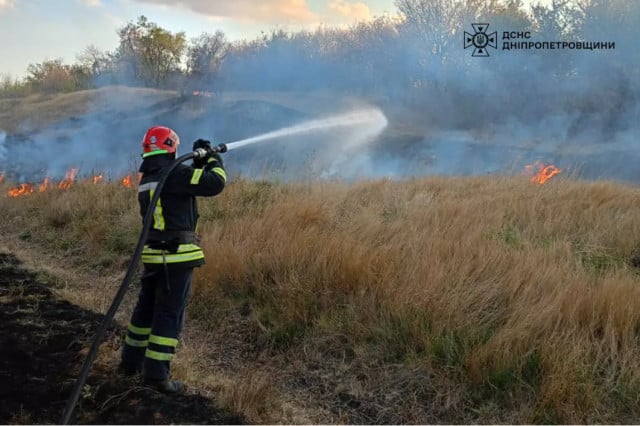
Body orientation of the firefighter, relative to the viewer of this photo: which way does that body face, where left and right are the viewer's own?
facing away from the viewer and to the right of the viewer

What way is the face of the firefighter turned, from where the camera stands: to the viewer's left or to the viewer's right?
to the viewer's right

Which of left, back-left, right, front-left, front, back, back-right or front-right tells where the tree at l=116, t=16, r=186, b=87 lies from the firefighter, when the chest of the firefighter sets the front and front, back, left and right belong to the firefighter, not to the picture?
front-left

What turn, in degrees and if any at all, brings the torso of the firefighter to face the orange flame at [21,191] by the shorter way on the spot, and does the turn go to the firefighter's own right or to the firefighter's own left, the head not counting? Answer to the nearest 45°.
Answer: approximately 45° to the firefighter's own left

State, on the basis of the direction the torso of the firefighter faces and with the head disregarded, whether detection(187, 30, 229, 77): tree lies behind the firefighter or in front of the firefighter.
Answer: in front
